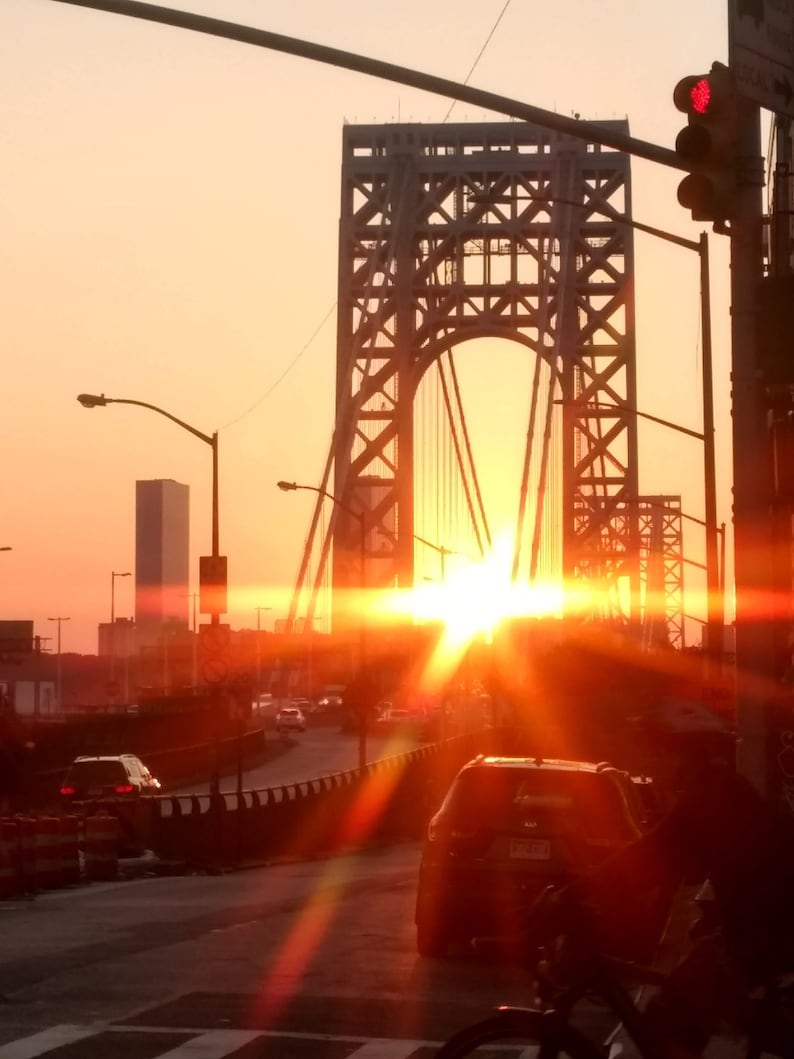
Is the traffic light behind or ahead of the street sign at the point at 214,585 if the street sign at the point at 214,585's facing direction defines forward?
ahead

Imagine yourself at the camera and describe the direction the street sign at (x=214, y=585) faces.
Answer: facing the viewer

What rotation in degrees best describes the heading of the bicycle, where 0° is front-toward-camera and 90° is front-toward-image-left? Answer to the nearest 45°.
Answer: approximately 90°

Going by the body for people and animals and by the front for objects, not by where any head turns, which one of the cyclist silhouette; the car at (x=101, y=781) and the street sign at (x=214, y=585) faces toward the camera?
the street sign

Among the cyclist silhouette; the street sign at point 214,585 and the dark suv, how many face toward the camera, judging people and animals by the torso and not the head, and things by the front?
1

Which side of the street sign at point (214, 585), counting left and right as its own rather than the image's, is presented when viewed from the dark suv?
front

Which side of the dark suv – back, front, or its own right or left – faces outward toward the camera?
back

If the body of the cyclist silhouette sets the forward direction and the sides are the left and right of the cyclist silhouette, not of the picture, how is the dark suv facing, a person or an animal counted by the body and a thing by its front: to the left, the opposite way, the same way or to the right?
to the right

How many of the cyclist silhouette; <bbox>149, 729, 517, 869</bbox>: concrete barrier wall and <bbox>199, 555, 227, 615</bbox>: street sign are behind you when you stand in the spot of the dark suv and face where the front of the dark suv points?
1

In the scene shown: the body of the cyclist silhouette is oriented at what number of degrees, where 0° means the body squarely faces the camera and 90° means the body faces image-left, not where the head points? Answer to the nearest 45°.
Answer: approximately 90°

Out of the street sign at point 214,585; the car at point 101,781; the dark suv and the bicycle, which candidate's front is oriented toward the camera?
the street sign
